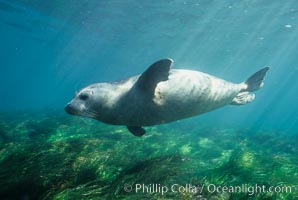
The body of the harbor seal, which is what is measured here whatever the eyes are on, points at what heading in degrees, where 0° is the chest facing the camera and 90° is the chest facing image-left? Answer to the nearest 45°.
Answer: approximately 90°
